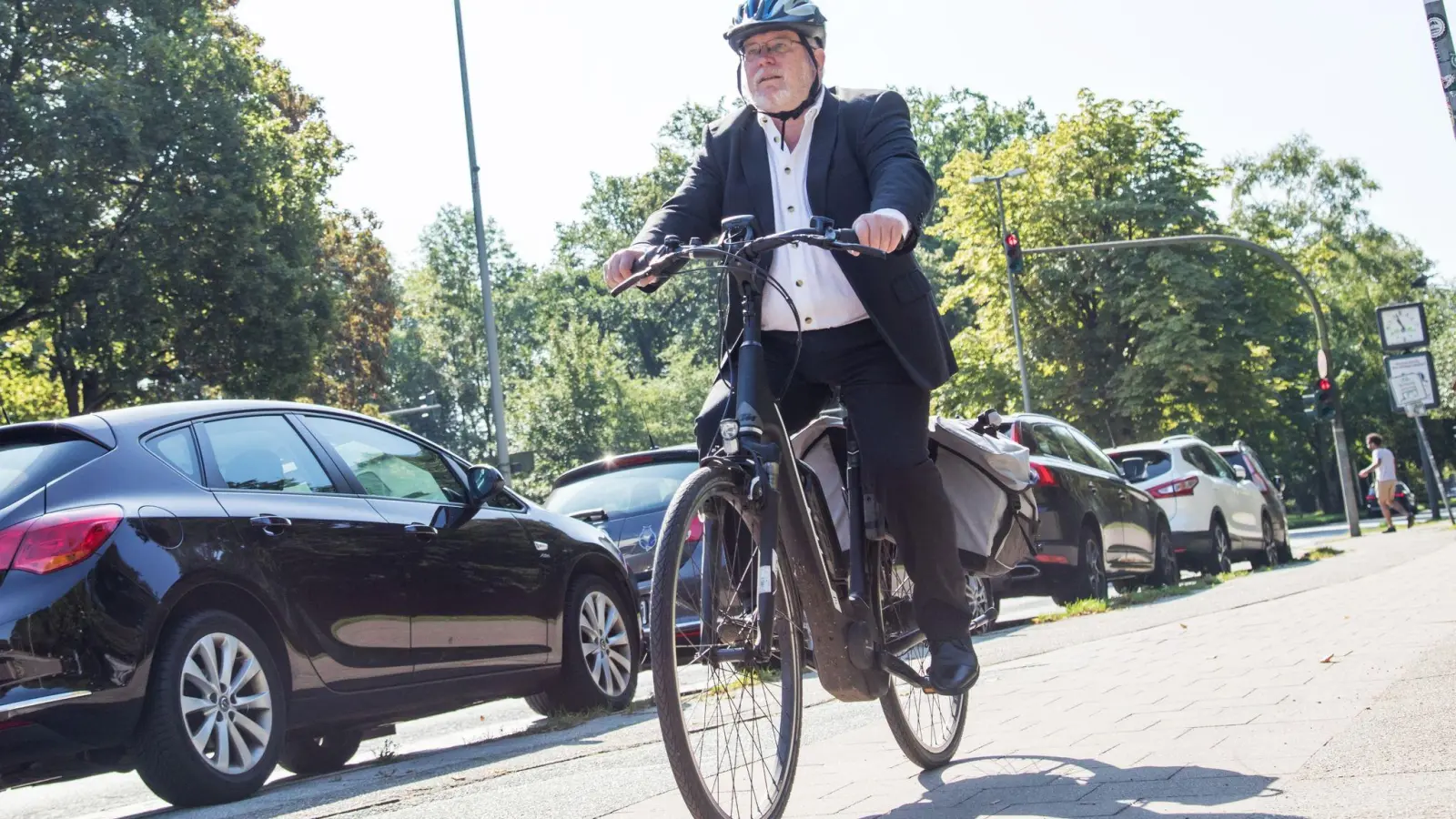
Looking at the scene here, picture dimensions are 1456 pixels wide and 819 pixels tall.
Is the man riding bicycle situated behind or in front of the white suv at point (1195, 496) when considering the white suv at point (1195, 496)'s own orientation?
behind

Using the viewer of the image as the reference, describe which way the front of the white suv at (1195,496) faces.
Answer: facing away from the viewer and to the right of the viewer

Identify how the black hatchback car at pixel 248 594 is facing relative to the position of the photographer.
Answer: facing away from the viewer and to the right of the viewer

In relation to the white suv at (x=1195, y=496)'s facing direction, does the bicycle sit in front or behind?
behind

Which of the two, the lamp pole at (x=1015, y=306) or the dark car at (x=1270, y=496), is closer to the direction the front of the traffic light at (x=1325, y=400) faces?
the dark car

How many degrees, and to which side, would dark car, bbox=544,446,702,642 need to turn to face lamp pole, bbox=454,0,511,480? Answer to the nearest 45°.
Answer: approximately 45° to its left

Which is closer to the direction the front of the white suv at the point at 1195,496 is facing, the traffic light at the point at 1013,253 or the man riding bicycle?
the traffic light
